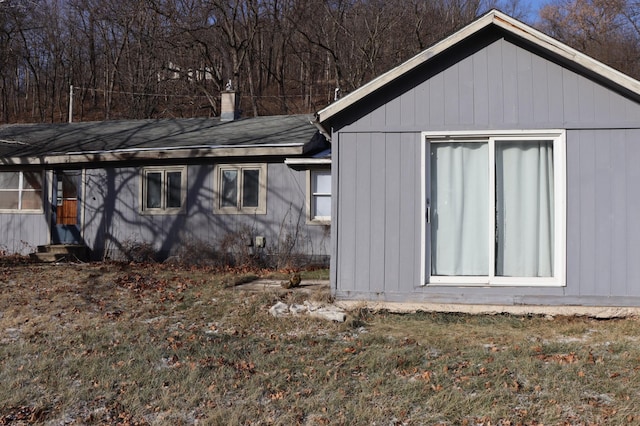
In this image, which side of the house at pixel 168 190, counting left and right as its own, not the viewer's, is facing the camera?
front

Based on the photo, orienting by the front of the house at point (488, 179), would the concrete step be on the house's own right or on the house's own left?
on the house's own right

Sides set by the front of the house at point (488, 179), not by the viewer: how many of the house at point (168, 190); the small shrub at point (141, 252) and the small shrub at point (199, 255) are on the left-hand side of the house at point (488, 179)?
0

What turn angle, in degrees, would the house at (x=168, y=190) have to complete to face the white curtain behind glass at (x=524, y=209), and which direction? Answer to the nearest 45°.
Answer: approximately 45° to its left

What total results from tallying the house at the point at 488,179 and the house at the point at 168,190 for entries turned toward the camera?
2

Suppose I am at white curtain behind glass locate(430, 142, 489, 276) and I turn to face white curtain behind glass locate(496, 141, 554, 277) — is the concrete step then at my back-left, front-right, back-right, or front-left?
back-left

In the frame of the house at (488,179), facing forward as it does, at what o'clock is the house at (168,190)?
the house at (168,190) is roughly at 4 o'clock from the house at (488,179).

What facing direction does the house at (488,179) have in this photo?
toward the camera
